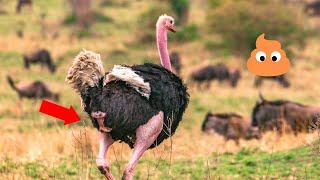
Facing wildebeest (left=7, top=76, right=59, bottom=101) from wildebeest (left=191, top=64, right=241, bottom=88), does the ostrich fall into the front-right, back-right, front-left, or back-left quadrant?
front-left
